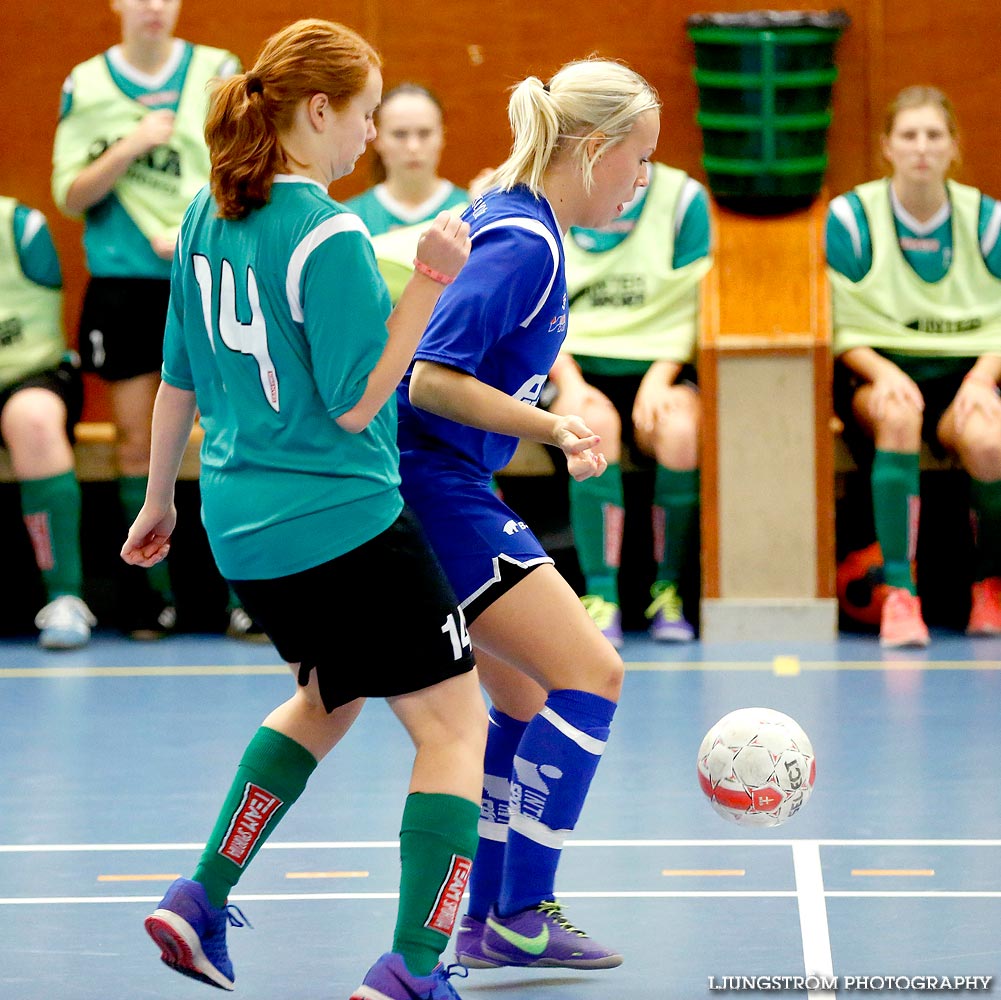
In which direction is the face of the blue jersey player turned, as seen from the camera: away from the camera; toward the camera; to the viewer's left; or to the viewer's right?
to the viewer's right

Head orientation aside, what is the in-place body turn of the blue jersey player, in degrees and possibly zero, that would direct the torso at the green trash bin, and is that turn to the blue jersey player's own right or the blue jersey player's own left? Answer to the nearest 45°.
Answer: approximately 90° to the blue jersey player's own left

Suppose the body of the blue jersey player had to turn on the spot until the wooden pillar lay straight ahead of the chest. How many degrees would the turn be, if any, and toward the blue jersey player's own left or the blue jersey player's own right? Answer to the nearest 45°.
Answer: approximately 90° to the blue jersey player's own left

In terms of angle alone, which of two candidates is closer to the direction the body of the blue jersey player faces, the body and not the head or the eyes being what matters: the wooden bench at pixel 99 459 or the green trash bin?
the green trash bin

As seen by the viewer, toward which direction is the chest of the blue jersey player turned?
to the viewer's right
